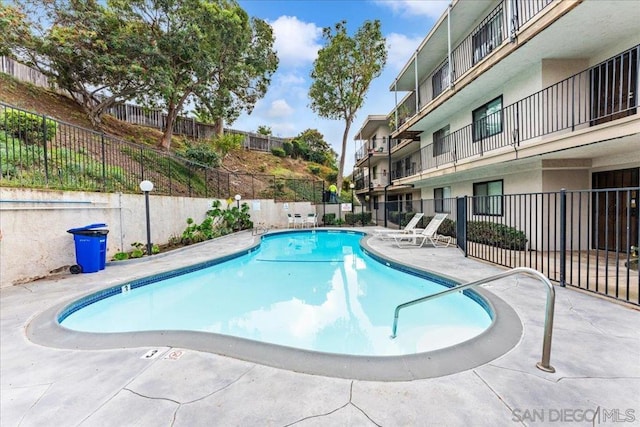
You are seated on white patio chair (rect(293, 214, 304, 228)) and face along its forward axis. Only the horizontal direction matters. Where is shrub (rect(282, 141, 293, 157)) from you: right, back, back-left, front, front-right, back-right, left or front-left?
back

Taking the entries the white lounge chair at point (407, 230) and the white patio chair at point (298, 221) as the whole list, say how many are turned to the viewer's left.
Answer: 1

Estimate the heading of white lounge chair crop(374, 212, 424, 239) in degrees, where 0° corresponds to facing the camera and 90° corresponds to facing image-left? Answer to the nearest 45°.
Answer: approximately 90°

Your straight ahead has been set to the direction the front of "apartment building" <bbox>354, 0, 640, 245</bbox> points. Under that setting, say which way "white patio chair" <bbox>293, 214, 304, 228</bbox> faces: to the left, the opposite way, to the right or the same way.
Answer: to the left

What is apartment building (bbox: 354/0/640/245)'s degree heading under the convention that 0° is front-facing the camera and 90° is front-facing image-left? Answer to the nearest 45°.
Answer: approximately 45°

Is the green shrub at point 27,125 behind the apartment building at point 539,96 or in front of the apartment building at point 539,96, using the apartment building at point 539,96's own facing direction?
in front

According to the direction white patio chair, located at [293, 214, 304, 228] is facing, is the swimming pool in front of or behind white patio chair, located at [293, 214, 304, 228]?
in front

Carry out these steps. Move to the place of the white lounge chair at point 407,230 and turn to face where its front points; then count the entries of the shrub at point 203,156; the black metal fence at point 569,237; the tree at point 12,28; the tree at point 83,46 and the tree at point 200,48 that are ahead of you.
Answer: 4
